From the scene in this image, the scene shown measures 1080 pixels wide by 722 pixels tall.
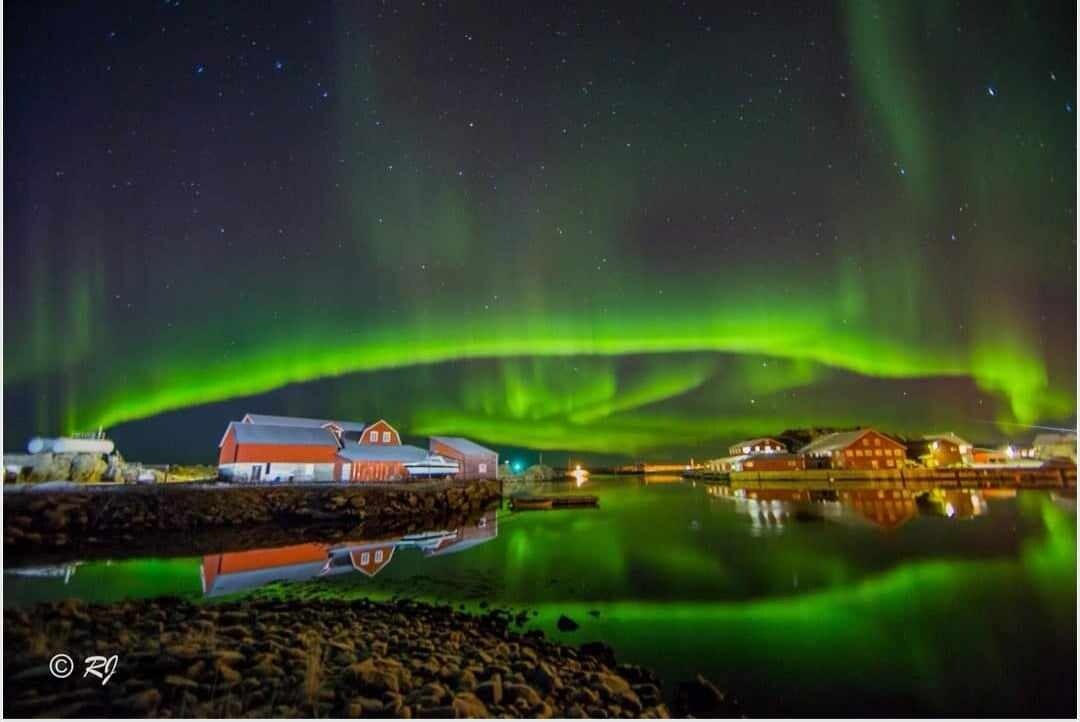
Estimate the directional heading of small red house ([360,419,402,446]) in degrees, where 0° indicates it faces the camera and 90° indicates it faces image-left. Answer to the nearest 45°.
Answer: approximately 0°

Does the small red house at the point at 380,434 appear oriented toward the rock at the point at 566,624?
yes

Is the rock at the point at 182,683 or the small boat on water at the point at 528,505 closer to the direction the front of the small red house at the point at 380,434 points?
the rock

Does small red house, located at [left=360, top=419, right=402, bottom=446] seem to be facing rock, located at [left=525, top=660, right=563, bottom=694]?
yes

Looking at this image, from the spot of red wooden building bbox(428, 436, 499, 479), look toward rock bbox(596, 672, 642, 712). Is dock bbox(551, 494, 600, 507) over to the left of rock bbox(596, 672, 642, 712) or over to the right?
left

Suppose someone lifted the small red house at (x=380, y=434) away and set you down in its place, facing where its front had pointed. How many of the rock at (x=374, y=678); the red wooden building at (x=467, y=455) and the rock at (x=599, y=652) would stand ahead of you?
2

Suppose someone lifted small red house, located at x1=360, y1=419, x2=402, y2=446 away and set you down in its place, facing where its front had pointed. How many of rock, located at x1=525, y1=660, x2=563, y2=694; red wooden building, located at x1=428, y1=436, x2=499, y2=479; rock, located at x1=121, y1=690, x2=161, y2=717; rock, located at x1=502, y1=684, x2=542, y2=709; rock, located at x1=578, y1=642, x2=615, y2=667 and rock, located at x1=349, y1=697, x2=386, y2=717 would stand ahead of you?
5

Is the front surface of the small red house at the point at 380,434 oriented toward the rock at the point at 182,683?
yes

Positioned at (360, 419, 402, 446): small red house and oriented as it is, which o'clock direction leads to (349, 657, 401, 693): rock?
The rock is roughly at 12 o'clock from the small red house.

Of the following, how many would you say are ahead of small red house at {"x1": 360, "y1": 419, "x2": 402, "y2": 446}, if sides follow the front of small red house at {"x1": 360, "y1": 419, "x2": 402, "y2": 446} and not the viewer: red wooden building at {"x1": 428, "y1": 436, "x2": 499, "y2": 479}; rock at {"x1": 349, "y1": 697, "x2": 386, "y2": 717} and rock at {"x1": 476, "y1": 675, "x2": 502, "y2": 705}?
2

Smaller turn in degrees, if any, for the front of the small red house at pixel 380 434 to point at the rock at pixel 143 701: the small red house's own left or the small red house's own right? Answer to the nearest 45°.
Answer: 0° — it already faces it

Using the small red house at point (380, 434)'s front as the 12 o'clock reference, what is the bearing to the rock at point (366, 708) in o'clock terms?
The rock is roughly at 12 o'clock from the small red house.
